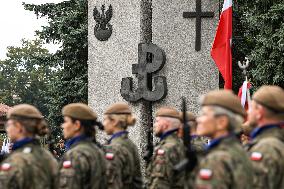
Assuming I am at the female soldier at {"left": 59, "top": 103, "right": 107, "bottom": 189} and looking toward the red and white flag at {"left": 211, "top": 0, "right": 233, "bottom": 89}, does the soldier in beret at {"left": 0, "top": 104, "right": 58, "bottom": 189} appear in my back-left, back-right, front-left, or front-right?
back-left

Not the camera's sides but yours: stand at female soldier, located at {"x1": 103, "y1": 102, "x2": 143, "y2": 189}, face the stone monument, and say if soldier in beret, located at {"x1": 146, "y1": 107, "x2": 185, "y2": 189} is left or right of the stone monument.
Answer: right

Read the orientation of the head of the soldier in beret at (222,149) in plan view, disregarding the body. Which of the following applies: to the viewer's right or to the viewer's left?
to the viewer's left

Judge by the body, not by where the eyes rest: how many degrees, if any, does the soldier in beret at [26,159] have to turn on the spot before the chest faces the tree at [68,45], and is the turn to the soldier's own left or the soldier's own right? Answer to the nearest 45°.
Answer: approximately 45° to the soldier's own right

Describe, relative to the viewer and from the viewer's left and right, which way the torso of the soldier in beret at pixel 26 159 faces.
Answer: facing away from the viewer and to the left of the viewer

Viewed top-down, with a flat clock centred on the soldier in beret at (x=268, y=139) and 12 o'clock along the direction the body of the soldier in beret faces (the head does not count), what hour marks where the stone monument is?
The stone monument is roughly at 1 o'clock from the soldier in beret.

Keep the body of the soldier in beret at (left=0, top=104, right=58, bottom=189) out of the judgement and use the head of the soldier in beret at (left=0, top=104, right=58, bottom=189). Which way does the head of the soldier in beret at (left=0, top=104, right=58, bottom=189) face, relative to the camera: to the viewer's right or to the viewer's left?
to the viewer's left
